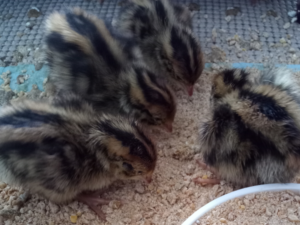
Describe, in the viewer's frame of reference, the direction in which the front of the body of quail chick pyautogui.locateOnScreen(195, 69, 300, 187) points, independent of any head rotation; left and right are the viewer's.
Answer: facing away from the viewer and to the left of the viewer

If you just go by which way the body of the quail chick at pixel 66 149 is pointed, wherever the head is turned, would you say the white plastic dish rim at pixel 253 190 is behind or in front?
in front

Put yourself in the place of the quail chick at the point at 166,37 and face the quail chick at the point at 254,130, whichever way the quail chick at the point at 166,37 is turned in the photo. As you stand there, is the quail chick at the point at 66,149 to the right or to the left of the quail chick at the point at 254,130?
right

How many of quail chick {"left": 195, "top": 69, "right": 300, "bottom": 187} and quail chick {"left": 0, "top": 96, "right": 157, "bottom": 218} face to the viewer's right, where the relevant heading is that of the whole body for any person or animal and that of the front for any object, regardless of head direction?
1

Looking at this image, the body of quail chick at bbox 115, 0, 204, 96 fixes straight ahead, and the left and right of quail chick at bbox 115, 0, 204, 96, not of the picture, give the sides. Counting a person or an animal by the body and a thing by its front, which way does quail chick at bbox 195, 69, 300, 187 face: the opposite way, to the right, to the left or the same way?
the opposite way

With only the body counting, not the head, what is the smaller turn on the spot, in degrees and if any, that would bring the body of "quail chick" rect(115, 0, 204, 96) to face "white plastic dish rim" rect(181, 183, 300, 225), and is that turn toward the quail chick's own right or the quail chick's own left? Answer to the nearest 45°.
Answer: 0° — it already faces it

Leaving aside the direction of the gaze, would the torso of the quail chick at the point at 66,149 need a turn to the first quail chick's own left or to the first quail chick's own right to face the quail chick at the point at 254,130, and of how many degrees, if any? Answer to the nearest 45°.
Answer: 0° — it already faces it

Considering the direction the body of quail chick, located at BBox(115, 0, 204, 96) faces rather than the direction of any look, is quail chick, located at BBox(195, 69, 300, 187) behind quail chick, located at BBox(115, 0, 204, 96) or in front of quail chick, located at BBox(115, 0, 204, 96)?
in front

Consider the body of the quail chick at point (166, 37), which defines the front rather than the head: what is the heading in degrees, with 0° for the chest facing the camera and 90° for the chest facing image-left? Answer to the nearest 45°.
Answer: approximately 315°

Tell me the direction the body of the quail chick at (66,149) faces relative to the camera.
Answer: to the viewer's right

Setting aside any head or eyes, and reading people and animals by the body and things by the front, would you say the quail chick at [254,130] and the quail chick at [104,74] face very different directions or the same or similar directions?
very different directions

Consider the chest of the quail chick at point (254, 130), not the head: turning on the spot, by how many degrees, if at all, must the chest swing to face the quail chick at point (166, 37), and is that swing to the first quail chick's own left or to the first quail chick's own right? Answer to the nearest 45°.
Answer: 0° — it already faces it
